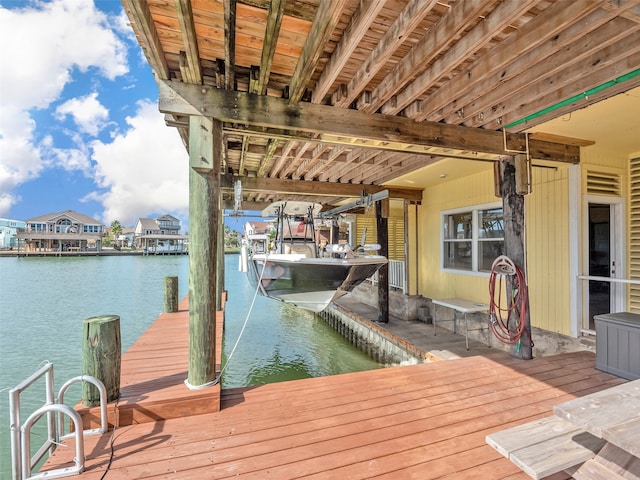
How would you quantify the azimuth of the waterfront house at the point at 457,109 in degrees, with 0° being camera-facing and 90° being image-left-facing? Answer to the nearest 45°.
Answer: approximately 45°

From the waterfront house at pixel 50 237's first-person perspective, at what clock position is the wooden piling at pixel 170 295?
The wooden piling is roughly at 12 o'clock from the waterfront house.

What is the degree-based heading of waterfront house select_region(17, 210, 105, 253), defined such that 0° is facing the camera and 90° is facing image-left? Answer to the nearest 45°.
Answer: approximately 0°

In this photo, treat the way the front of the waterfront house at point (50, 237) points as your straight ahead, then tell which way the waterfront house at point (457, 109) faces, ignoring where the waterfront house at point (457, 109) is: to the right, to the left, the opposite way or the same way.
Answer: to the right

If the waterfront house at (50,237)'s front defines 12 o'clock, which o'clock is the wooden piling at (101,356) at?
The wooden piling is roughly at 12 o'clock from the waterfront house.

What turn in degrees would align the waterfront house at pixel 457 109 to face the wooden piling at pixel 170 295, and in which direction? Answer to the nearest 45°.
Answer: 0° — it already faces it
